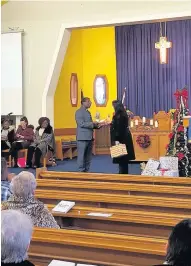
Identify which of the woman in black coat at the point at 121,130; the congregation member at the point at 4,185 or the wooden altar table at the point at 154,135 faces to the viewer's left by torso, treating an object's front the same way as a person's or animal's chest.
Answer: the woman in black coat

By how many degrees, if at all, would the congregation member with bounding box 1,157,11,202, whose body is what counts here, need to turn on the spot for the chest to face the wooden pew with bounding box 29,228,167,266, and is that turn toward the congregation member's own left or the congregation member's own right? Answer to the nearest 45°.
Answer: approximately 135° to the congregation member's own right

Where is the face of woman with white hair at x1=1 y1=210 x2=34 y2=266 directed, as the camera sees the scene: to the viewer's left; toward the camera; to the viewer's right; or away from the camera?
away from the camera

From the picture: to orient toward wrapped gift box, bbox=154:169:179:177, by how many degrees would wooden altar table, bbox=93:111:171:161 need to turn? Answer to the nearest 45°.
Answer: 0° — it already faces it

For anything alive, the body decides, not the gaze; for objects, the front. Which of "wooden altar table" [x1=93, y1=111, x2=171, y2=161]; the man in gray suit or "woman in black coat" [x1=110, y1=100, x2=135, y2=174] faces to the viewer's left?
the woman in black coat

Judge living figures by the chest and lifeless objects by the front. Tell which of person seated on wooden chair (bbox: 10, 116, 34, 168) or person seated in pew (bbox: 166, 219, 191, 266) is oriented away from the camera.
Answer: person seated in pew (bbox: 166, 219, 191, 266)

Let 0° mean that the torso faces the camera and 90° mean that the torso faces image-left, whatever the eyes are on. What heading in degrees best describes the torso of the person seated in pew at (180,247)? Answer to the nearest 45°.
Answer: approximately 180°

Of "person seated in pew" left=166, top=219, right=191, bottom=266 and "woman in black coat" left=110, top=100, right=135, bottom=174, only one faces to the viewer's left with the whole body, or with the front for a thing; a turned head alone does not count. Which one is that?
the woman in black coat

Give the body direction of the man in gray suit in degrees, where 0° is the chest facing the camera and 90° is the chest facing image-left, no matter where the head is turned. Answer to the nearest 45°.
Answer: approximately 270°

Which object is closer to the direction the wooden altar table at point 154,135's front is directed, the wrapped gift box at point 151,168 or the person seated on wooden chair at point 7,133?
the wrapped gift box
